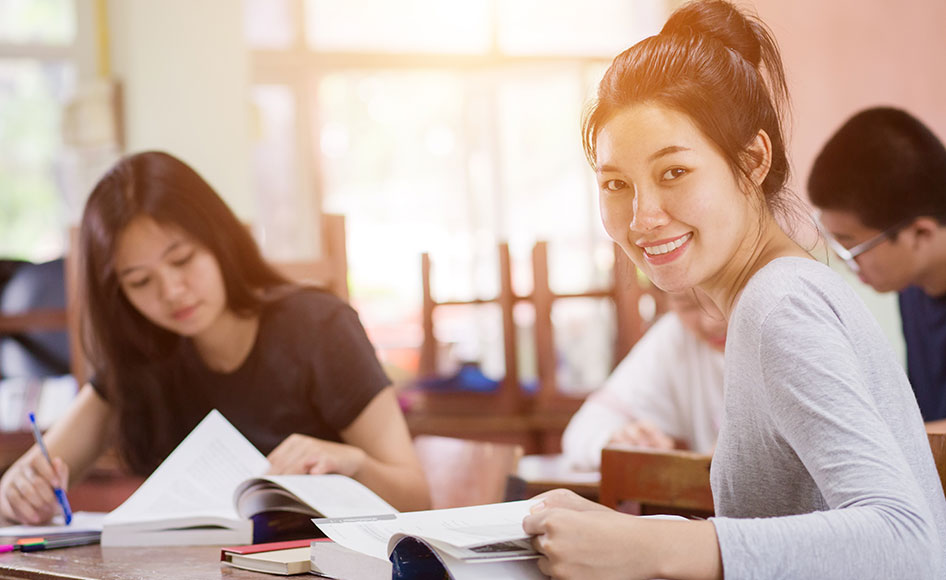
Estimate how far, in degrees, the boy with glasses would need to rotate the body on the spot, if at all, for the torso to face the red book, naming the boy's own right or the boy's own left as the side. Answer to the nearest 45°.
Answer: approximately 45° to the boy's own left

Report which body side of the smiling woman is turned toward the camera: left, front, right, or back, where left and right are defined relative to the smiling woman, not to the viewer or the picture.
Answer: left

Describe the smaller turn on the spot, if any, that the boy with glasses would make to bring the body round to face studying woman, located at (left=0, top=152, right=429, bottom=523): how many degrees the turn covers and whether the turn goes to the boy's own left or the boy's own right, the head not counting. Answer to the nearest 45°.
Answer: approximately 45° to the boy's own left

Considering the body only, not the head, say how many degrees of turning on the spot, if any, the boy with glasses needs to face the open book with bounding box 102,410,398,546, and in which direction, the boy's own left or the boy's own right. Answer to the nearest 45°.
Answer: approximately 45° to the boy's own left

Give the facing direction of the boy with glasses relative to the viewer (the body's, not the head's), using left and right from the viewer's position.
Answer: facing to the left of the viewer
